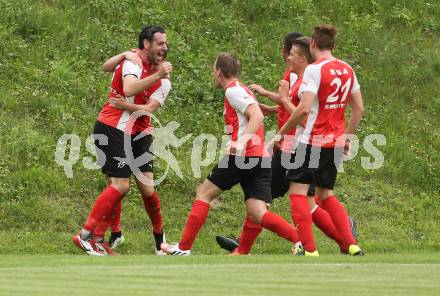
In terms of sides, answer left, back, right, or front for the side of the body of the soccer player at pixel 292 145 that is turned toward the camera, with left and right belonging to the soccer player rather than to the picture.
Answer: left

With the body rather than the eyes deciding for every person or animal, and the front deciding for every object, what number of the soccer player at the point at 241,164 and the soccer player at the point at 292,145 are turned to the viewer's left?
2

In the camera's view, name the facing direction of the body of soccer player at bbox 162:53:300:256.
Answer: to the viewer's left

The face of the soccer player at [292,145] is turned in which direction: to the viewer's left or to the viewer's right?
to the viewer's left

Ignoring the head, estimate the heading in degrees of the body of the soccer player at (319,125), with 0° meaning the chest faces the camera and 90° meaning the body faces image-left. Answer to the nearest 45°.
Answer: approximately 135°

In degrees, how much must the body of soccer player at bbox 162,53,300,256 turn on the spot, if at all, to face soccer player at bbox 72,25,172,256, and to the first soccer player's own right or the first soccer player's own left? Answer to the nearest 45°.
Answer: approximately 45° to the first soccer player's own right

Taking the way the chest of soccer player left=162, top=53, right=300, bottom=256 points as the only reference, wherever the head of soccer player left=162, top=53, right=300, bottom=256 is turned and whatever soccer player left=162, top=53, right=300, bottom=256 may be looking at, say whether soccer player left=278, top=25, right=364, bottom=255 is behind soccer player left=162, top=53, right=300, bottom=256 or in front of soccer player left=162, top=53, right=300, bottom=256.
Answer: behind

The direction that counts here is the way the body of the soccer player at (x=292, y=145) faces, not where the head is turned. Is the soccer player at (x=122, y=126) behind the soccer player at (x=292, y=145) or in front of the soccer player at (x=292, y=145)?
in front

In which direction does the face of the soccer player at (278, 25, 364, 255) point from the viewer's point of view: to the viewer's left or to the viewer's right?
to the viewer's left
